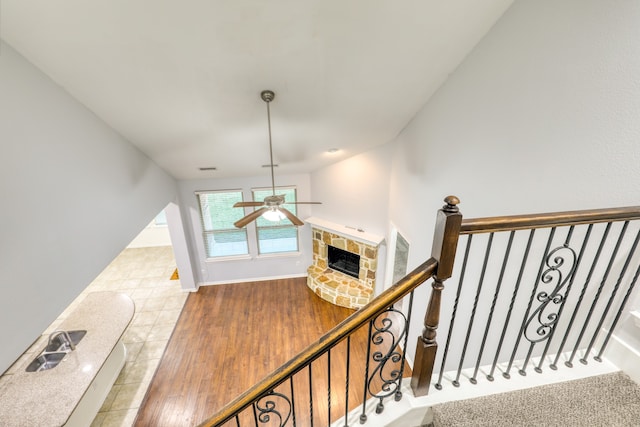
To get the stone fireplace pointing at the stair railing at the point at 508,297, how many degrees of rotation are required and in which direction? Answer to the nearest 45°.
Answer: approximately 45° to its left

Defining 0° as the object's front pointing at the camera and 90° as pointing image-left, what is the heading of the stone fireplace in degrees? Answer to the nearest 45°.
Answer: approximately 45°

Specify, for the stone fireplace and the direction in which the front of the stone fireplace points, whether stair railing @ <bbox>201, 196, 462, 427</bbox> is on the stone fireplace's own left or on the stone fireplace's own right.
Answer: on the stone fireplace's own left
